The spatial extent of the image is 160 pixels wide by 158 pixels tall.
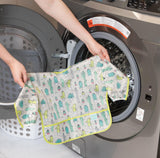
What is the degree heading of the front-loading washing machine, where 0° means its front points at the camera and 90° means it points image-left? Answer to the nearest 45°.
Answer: approximately 45°

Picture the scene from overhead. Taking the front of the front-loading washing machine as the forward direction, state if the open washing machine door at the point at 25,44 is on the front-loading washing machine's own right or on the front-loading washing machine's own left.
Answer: on the front-loading washing machine's own right
